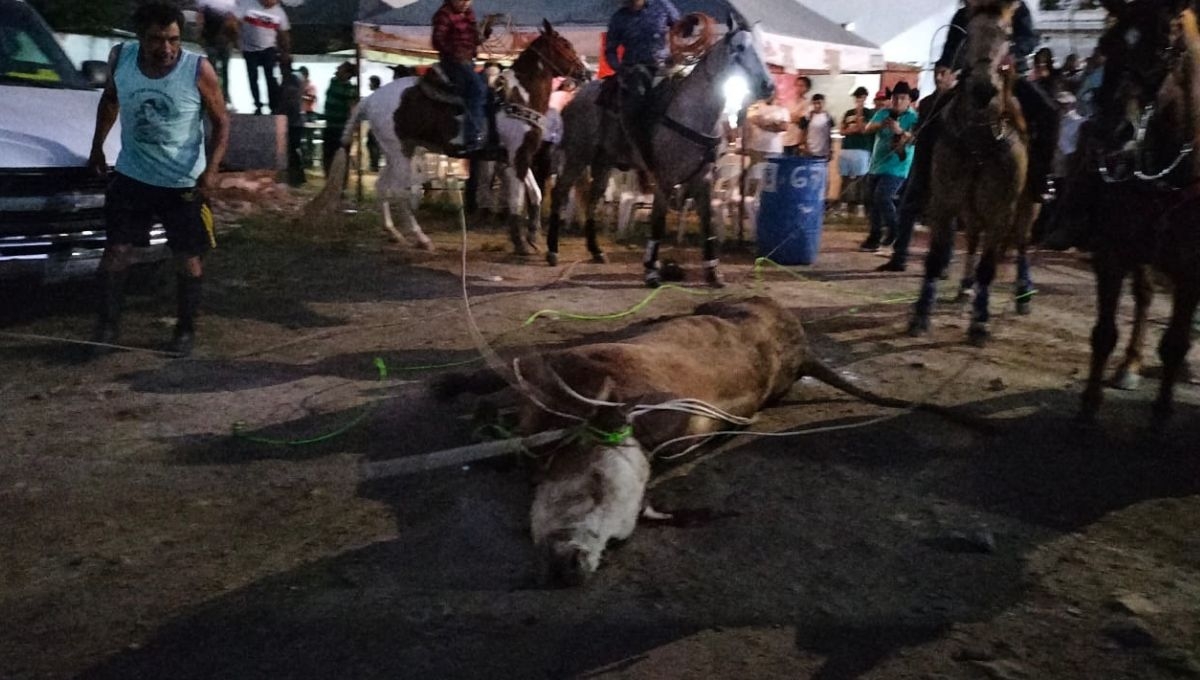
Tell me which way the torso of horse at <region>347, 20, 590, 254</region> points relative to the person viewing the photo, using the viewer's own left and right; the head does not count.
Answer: facing to the right of the viewer

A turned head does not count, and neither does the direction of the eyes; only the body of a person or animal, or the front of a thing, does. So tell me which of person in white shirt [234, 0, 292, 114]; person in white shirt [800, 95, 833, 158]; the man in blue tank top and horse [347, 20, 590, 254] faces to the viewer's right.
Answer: the horse

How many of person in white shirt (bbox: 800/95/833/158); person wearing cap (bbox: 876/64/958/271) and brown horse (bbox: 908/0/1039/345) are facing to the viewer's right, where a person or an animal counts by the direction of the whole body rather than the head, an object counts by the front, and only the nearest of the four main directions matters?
0

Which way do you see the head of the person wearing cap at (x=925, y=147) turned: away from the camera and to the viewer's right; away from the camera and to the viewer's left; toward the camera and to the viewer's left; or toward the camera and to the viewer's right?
toward the camera and to the viewer's left

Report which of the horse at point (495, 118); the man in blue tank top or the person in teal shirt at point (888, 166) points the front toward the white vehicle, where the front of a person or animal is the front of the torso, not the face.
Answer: the person in teal shirt

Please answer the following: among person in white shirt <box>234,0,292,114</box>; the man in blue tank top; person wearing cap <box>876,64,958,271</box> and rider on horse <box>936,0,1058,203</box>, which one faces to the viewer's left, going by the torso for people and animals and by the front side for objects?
the person wearing cap

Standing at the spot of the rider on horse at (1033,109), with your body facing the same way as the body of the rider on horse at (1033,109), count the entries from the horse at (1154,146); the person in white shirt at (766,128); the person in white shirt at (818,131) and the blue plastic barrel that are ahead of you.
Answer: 1

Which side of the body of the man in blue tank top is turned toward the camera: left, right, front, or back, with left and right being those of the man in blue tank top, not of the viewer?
front

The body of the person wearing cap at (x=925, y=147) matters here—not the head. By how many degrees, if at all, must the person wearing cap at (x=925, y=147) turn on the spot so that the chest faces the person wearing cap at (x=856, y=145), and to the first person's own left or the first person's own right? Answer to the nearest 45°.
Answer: approximately 90° to the first person's own right

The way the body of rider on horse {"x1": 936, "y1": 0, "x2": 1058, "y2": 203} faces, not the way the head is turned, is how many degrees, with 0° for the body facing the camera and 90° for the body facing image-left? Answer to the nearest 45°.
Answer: approximately 0°

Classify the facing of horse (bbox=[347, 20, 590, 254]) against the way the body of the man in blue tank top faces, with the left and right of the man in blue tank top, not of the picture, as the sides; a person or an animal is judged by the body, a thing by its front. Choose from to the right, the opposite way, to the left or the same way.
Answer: to the left

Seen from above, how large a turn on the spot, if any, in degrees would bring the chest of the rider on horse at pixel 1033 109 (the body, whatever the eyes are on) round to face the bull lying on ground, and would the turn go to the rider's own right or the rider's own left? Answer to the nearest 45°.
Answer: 0° — they already face it

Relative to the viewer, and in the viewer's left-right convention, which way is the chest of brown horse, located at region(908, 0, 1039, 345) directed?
facing the viewer
